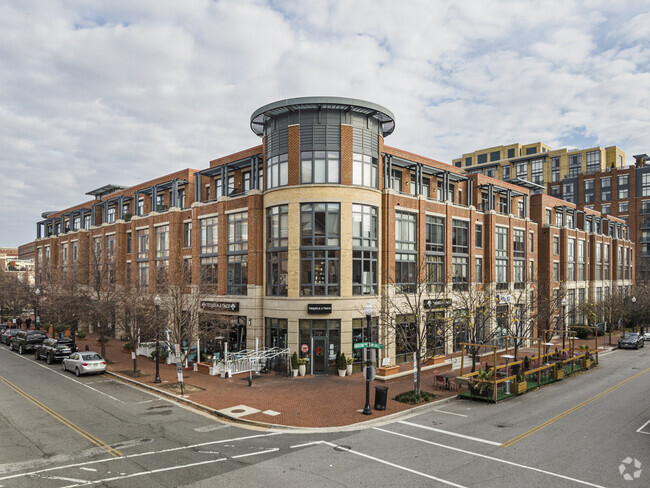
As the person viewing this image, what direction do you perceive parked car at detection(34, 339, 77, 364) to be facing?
facing away from the viewer and to the left of the viewer

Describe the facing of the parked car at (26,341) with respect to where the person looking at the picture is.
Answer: facing away from the viewer and to the left of the viewer

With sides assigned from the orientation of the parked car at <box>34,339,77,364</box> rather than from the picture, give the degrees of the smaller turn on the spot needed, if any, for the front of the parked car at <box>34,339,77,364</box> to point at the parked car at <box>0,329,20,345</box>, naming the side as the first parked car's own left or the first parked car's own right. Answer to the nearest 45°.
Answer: approximately 45° to the first parked car's own right

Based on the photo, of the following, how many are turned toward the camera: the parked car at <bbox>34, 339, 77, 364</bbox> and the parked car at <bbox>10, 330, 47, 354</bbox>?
0

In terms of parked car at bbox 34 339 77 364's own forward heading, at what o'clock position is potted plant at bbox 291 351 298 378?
The potted plant is roughly at 6 o'clock from the parked car.

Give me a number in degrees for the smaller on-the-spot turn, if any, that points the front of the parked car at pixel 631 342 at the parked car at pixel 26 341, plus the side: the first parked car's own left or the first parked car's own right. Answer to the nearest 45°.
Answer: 0° — it already faces it

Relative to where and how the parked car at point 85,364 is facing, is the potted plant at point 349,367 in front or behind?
behind

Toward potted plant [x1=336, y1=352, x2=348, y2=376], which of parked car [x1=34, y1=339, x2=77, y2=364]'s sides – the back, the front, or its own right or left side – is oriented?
back

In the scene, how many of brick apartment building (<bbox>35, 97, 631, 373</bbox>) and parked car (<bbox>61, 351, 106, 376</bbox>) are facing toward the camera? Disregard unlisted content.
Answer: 1

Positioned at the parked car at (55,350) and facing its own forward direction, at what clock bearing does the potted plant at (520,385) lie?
The potted plant is roughly at 6 o'clock from the parked car.

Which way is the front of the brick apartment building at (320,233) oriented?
toward the camera

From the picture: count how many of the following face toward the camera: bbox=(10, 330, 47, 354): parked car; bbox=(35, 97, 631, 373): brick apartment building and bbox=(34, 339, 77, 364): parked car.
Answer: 1

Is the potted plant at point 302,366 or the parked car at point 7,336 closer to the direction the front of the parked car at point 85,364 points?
the parked car

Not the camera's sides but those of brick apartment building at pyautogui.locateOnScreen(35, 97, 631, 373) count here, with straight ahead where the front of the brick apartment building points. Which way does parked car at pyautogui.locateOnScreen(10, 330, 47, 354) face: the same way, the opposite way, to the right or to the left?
to the right

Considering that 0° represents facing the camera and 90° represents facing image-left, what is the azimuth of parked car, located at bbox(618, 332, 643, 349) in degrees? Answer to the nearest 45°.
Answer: approximately 45°

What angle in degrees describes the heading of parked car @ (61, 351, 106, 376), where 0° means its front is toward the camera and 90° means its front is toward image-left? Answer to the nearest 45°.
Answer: approximately 135°

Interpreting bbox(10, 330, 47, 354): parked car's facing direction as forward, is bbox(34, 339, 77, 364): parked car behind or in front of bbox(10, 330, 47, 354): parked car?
behind
